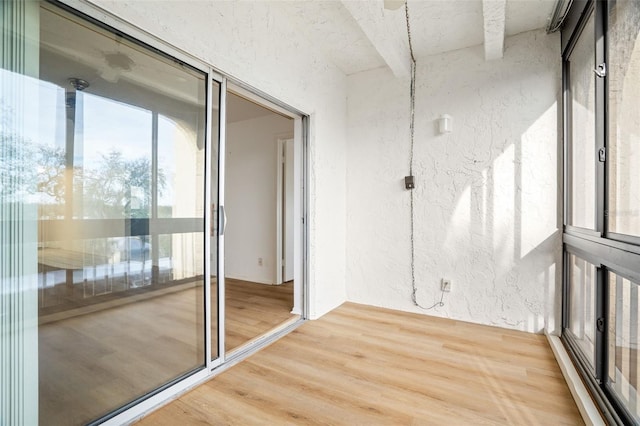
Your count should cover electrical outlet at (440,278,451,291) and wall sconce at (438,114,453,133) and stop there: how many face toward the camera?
2

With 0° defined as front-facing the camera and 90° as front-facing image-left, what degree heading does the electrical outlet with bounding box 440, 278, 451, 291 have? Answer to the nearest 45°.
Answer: approximately 0°

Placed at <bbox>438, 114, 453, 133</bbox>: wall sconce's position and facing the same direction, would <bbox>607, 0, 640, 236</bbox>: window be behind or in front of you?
in front

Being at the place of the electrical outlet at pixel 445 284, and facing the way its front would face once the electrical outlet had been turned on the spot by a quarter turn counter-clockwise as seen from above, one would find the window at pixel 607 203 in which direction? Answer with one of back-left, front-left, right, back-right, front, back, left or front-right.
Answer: front-right

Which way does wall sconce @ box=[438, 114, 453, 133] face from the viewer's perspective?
toward the camera

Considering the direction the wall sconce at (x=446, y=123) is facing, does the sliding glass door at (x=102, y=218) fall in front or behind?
in front

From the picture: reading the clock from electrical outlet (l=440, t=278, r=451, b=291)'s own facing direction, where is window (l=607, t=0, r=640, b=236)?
The window is roughly at 11 o'clock from the electrical outlet.

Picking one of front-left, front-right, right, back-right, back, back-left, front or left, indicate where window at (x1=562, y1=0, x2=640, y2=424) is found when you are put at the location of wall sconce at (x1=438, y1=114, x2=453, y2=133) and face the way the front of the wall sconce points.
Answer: front-left
